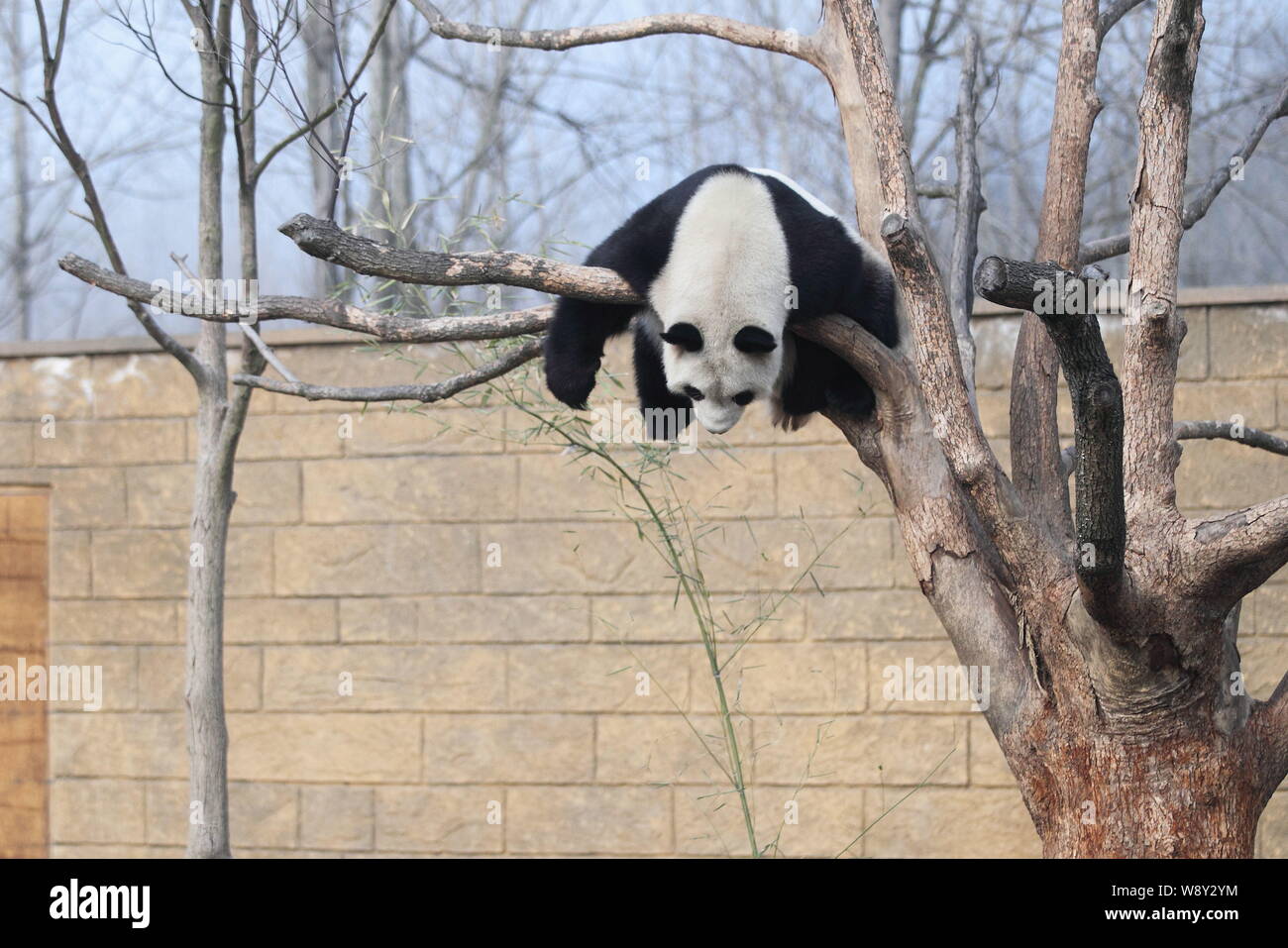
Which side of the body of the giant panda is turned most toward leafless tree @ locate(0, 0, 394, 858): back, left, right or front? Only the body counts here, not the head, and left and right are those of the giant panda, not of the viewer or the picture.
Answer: right

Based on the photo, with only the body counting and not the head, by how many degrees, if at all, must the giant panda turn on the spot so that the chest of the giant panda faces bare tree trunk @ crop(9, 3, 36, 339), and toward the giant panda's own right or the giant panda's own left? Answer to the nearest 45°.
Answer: approximately 135° to the giant panda's own right

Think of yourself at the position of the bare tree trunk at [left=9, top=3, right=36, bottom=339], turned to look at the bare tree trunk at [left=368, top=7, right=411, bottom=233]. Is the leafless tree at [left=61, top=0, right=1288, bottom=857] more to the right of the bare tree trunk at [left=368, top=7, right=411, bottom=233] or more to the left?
right

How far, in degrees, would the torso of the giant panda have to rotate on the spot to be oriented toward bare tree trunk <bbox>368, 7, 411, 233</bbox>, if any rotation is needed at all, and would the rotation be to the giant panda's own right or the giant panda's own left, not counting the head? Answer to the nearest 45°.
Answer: approximately 135° to the giant panda's own right

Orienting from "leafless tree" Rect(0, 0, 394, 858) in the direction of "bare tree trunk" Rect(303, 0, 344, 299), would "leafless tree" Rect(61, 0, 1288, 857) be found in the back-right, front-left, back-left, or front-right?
back-right

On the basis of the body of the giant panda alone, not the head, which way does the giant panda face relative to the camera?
toward the camera

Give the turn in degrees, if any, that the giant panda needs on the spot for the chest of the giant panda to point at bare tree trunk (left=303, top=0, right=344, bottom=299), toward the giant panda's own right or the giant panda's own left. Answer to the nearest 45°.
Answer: approximately 135° to the giant panda's own right

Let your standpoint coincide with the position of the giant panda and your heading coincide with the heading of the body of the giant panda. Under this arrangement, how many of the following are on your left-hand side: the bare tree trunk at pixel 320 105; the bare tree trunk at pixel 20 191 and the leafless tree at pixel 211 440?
0

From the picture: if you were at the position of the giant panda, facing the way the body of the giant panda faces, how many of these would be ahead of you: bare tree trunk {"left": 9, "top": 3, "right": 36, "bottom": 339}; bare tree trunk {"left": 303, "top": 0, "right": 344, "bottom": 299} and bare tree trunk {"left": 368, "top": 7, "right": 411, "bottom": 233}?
0
